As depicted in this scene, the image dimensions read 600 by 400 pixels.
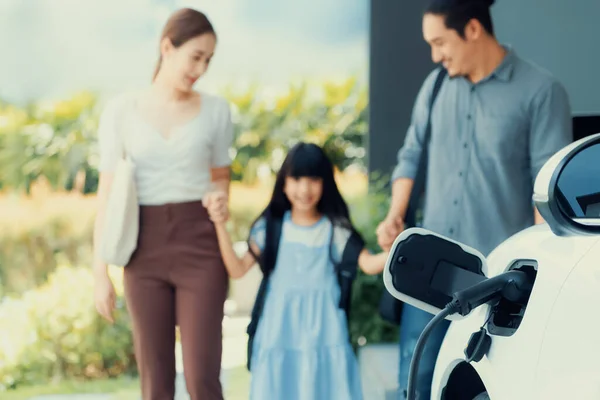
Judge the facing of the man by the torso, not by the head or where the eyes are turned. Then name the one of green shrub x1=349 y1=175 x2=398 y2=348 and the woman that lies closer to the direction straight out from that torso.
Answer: the woman

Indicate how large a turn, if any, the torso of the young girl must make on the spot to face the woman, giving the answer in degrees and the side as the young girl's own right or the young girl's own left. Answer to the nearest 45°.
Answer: approximately 90° to the young girl's own right

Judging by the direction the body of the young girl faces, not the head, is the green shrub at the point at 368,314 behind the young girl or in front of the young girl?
behind

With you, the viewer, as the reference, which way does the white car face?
facing away from the viewer and to the left of the viewer

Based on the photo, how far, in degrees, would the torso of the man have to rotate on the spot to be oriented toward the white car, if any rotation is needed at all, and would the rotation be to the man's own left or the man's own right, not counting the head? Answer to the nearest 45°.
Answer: approximately 45° to the man's own left

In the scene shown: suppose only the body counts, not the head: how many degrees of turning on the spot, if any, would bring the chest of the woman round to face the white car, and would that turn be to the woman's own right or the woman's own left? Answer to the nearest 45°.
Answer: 0° — they already face it

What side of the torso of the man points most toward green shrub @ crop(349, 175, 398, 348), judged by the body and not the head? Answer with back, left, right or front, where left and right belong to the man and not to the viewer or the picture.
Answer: right
